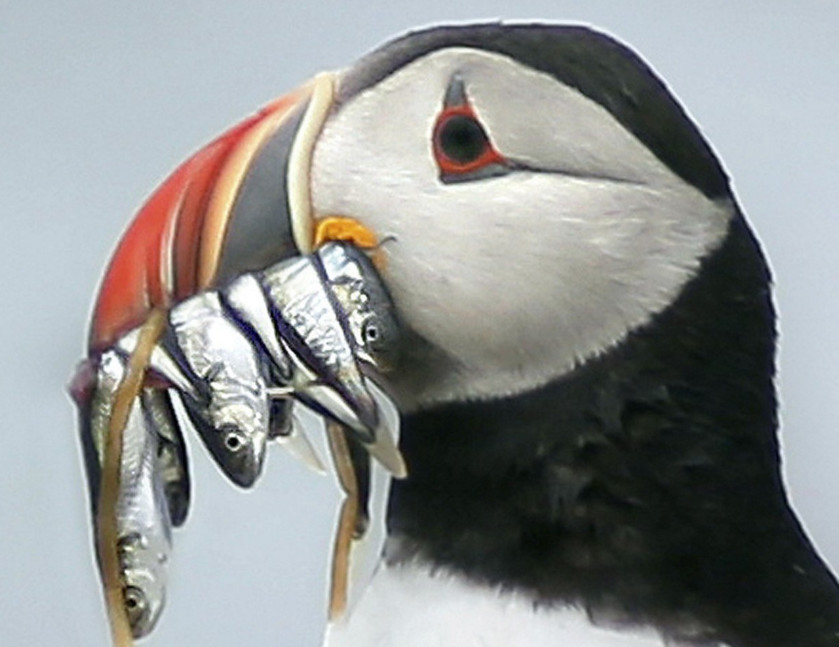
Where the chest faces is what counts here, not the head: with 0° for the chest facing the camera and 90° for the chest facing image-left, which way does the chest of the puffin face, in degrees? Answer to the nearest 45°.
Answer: approximately 90°
